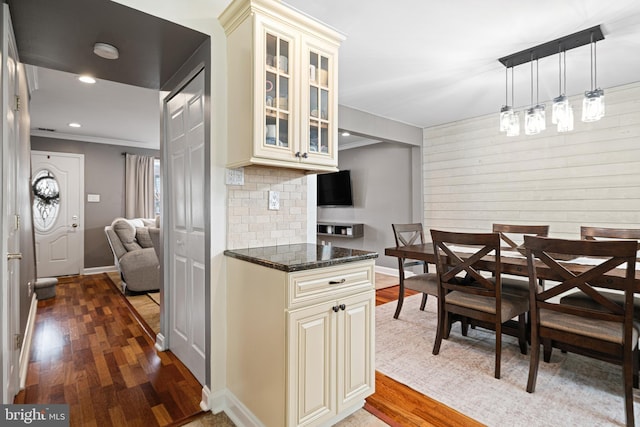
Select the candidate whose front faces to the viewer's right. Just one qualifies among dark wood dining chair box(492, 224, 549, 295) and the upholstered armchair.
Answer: the upholstered armchair

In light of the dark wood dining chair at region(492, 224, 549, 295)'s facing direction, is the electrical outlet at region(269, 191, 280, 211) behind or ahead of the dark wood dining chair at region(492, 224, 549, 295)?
ahead

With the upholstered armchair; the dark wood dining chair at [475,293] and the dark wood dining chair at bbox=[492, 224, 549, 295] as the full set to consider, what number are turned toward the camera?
1

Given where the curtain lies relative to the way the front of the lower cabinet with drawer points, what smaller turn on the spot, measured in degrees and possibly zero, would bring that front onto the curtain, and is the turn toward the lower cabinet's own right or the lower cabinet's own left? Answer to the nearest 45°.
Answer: approximately 180°

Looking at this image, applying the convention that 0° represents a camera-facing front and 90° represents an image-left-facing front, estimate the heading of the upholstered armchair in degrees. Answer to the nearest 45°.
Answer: approximately 270°

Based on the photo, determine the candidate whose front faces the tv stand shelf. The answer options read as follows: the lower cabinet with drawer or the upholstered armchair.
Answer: the upholstered armchair

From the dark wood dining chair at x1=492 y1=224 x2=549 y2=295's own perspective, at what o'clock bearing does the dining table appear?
The dining table is roughly at 12 o'clock from the dark wood dining chair.

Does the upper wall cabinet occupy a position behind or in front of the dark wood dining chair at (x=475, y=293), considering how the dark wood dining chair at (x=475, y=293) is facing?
behind

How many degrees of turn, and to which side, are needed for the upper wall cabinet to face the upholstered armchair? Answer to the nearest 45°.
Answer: approximately 180°

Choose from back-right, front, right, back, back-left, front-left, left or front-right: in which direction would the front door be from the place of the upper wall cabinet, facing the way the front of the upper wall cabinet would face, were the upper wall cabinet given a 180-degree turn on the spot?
front

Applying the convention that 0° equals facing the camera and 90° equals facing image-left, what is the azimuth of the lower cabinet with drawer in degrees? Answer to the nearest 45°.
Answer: approximately 315°
